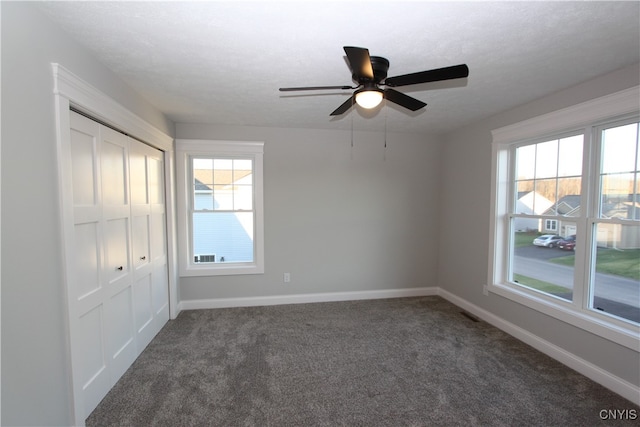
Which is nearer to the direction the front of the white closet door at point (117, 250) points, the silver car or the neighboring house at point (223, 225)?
the silver car

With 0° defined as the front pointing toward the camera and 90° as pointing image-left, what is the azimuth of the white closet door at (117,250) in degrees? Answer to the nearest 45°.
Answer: approximately 315°

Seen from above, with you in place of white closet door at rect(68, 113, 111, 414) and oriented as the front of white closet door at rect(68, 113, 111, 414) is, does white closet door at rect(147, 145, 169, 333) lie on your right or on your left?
on your left

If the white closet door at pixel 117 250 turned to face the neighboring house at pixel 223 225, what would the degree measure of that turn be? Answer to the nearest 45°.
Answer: approximately 90° to its left

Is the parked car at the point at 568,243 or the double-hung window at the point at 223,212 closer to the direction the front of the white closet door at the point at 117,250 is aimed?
the parked car

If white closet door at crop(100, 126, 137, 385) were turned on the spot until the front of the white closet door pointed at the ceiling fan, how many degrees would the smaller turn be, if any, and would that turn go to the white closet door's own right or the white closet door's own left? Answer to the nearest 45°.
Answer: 0° — it already faces it

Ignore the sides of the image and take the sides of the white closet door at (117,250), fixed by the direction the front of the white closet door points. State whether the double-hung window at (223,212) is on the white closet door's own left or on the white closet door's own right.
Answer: on the white closet door's own left

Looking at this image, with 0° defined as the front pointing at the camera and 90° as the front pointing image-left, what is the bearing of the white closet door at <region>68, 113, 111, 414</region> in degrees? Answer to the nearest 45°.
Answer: approximately 315°

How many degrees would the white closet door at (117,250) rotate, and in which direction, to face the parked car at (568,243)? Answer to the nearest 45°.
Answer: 0° — it already faces it

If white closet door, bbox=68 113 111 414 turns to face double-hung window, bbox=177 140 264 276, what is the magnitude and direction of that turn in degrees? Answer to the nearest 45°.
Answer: approximately 90° to its left
